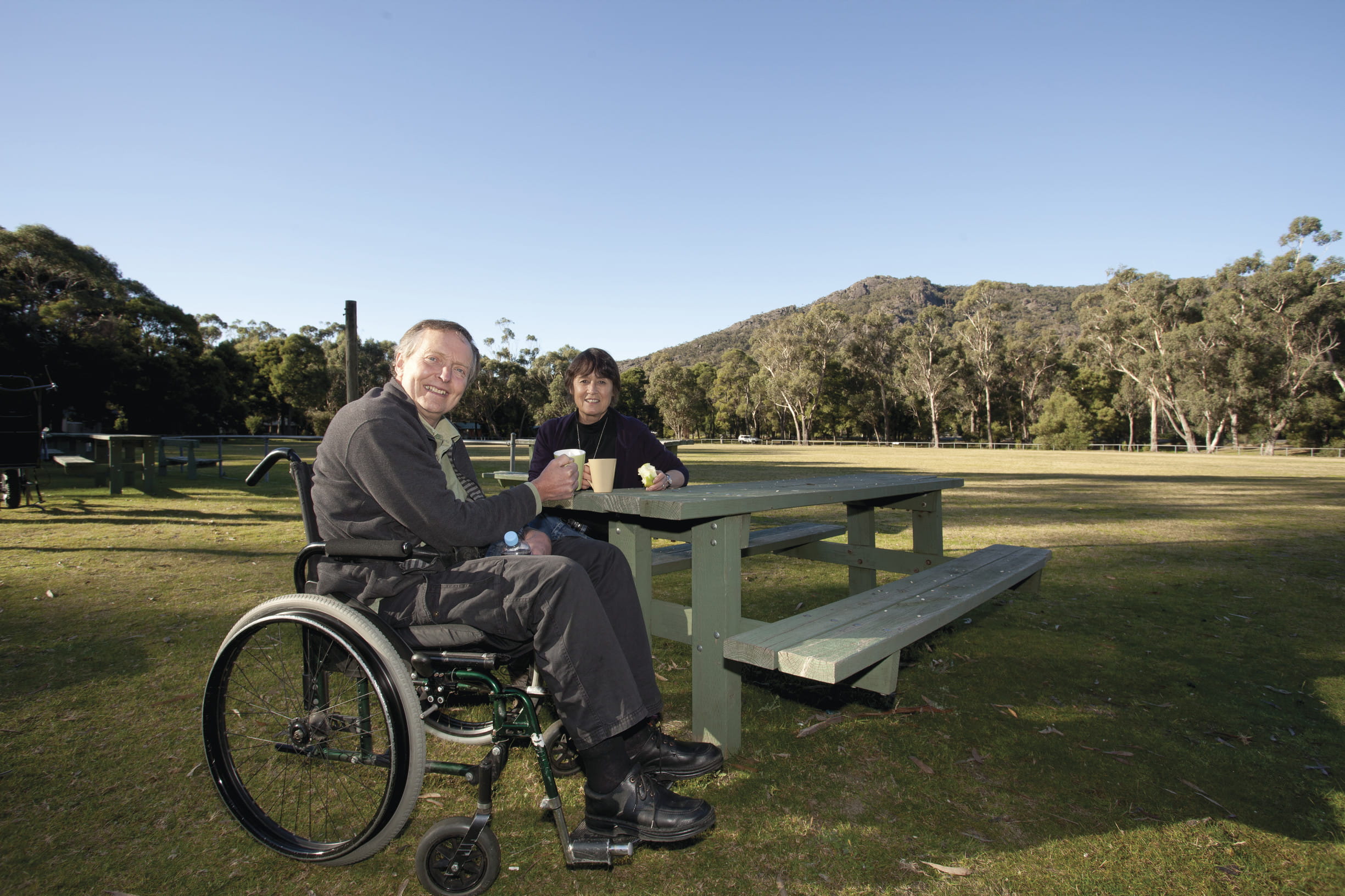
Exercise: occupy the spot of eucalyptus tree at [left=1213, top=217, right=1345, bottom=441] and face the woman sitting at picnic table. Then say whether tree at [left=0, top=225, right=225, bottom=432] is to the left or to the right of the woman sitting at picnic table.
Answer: right

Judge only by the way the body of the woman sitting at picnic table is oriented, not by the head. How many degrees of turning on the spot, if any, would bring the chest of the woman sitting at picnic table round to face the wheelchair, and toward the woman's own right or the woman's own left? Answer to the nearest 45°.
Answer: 0° — they already face it

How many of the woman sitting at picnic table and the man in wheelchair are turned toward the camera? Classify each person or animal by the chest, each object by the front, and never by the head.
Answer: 1

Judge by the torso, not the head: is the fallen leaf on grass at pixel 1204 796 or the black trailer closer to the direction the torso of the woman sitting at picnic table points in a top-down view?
the fallen leaf on grass

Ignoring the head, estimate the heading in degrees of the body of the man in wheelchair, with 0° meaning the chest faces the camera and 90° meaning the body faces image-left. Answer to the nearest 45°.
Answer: approximately 270°

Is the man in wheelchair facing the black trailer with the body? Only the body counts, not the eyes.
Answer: no

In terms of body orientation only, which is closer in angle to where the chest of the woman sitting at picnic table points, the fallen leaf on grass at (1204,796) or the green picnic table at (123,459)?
the fallen leaf on grass

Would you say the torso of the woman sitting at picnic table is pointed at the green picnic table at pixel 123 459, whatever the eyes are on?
no

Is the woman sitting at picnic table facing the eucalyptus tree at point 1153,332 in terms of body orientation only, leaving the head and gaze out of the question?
no

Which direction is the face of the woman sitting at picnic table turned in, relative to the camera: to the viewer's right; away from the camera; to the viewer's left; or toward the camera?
toward the camera

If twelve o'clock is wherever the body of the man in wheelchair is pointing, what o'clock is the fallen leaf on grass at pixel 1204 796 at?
The fallen leaf on grass is roughly at 12 o'clock from the man in wheelchair.

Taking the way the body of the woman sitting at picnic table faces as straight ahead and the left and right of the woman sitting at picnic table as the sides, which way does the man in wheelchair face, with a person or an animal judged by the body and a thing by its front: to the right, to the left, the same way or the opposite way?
to the left

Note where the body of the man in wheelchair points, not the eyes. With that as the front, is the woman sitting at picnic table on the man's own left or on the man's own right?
on the man's own left

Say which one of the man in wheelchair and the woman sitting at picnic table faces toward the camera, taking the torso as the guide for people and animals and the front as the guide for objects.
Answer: the woman sitting at picnic table

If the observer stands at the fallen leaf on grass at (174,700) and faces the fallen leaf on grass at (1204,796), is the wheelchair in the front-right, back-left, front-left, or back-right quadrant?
front-right

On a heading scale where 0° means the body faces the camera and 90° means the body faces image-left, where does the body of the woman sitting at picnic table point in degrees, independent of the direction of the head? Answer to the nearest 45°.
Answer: approximately 0°
